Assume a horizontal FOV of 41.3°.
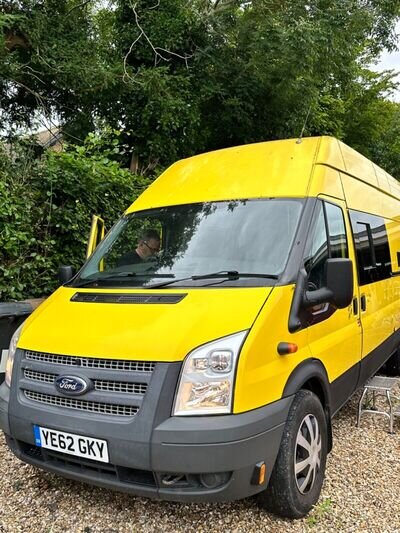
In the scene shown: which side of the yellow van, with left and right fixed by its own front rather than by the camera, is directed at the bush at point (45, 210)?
right
